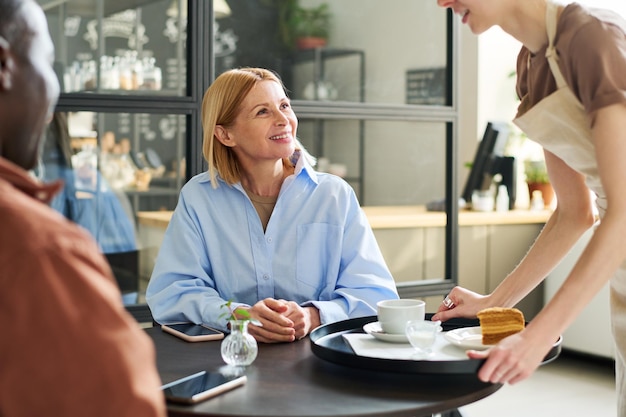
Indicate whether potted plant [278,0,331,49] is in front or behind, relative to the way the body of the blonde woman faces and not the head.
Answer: behind

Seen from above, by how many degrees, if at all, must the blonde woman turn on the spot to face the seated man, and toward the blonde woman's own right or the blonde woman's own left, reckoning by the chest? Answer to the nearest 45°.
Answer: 0° — they already face them

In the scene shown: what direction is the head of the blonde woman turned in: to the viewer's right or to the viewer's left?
to the viewer's right

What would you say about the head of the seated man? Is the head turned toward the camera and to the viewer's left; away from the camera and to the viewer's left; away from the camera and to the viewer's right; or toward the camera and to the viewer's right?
away from the camera and to the viewer's right

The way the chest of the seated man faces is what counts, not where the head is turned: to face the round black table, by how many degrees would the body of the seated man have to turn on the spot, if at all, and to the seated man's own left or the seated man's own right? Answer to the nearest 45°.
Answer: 0° — they already face it

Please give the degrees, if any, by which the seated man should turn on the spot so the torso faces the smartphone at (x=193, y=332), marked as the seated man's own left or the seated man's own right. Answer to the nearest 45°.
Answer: approximately 45° to the seated man's own left

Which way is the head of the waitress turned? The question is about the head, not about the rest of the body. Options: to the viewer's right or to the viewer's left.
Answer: to the viewer's left

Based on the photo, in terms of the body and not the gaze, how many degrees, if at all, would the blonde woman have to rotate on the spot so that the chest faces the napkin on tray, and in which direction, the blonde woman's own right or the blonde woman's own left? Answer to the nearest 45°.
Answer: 0° — they already face it

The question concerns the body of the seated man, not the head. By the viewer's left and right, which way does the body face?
facing away from the viewer and to the right of the viewer

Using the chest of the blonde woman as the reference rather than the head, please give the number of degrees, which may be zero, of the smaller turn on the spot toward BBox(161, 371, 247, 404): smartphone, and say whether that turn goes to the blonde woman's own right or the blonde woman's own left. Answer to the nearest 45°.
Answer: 0° — they already face it

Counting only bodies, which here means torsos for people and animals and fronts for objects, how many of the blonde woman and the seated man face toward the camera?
1

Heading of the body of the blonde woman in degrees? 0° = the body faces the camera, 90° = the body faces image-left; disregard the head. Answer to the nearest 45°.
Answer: approximately 0°
